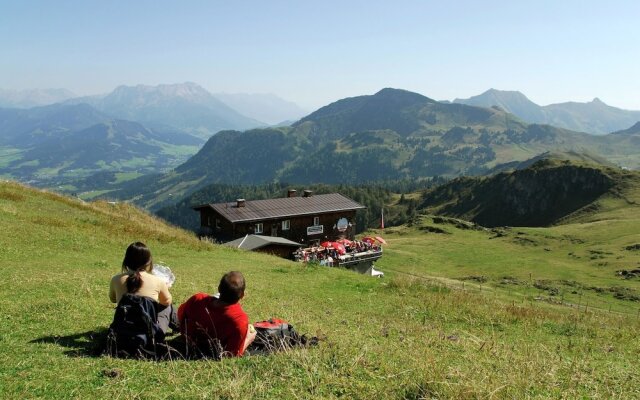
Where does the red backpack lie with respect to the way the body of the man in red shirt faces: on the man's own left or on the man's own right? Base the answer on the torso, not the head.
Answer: on the man's own right

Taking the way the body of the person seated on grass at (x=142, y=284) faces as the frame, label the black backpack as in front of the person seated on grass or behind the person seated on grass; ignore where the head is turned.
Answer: behind

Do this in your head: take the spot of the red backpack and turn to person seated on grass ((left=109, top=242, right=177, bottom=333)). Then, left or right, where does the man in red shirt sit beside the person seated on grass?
left

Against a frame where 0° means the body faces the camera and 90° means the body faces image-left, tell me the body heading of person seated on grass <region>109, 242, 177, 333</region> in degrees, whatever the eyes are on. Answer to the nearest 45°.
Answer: approximately 180°

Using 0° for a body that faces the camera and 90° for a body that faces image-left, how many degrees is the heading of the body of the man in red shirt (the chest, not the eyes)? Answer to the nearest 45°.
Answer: approximately 180°

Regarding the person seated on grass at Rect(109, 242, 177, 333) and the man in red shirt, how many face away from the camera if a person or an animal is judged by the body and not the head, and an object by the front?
2

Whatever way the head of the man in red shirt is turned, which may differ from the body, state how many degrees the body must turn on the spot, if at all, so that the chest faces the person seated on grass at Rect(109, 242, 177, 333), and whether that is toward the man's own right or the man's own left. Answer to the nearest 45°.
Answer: approximately 45° to the man's own left
